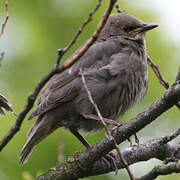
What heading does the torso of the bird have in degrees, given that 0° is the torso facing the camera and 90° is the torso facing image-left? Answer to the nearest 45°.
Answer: approximately 270°
